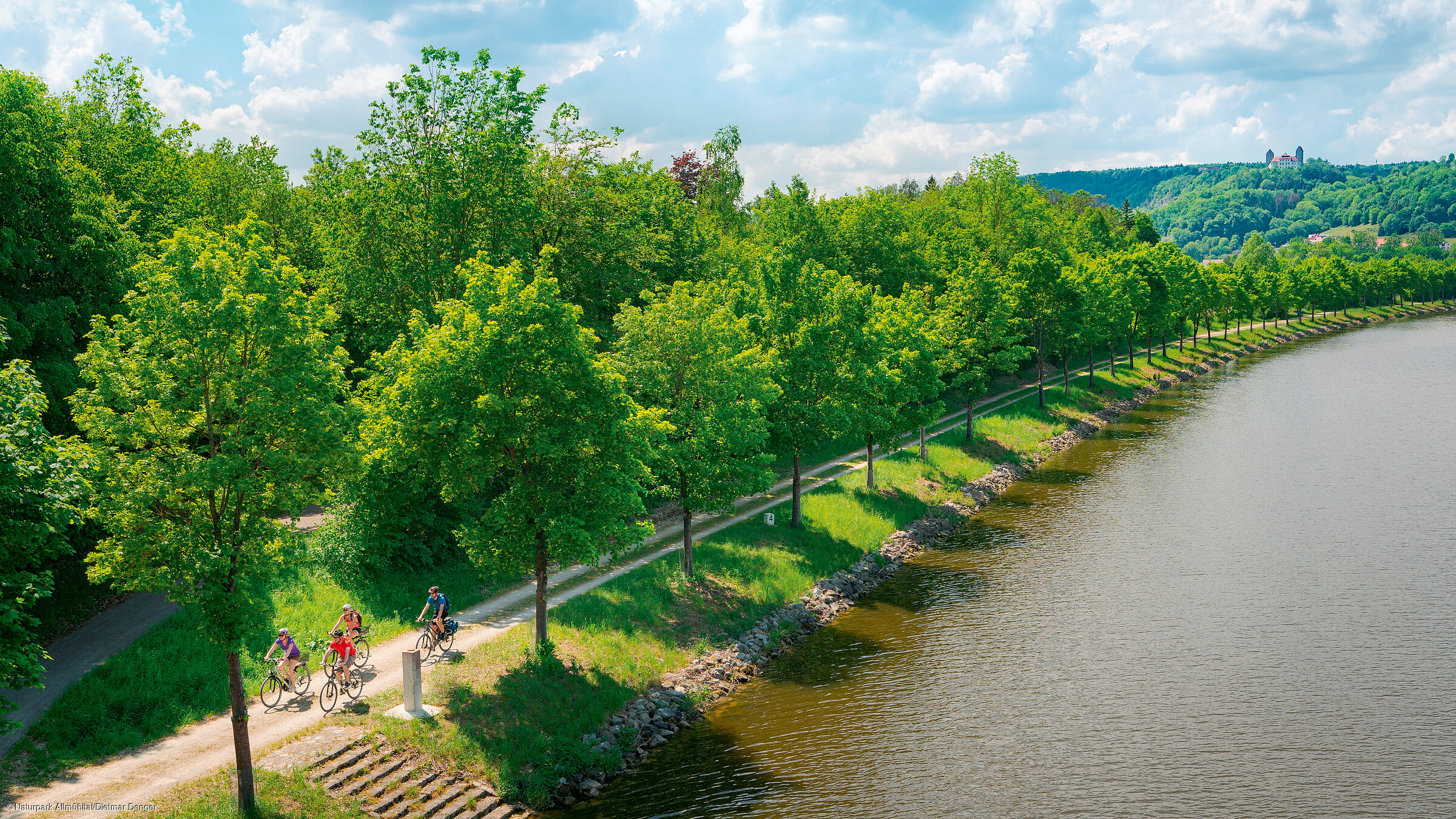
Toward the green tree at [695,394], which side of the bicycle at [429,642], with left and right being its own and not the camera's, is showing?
back

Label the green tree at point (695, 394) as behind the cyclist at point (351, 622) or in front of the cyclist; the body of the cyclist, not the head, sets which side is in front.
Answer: behind

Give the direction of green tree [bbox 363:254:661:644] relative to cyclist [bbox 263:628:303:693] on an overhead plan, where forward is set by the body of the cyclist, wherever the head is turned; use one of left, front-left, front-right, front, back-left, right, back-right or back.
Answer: back-left

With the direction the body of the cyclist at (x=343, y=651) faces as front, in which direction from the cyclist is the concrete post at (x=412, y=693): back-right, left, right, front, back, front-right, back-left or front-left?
left

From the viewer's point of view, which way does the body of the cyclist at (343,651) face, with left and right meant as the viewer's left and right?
facing the viewer and to the left of the viewer
